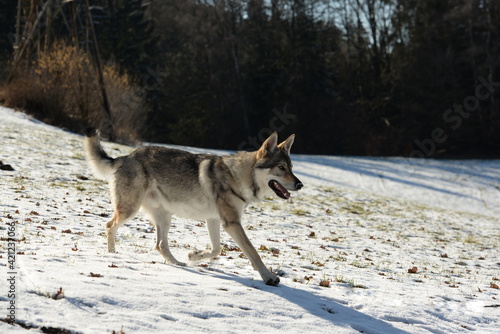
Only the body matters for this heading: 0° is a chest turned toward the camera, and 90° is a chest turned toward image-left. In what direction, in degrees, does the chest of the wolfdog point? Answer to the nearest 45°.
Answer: approximately 270°

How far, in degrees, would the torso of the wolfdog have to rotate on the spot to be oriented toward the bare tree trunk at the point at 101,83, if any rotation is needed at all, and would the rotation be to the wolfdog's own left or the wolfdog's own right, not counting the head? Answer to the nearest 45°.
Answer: approximately 90° to the wolfdog's own left

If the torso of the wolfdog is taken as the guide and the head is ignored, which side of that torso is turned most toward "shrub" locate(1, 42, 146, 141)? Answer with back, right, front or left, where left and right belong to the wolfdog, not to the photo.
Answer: left
